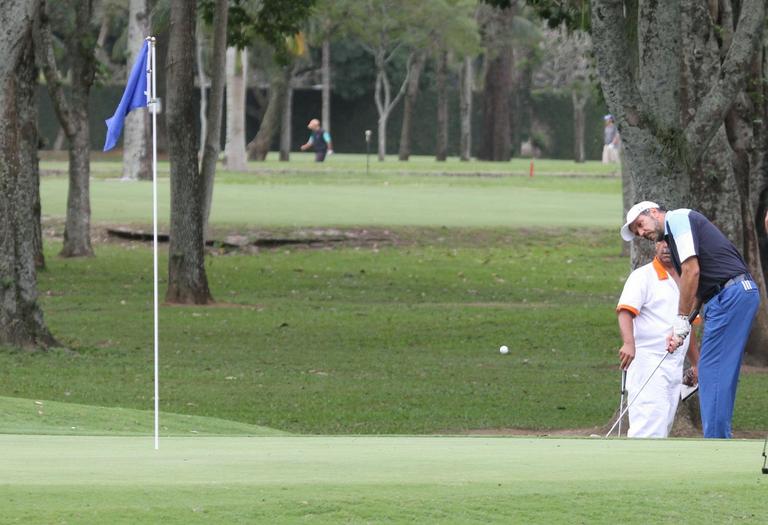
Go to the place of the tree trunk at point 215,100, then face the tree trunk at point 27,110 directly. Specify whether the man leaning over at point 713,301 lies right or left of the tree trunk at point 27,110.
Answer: left

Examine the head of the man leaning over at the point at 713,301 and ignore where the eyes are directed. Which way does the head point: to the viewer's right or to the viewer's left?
to the viewer's left

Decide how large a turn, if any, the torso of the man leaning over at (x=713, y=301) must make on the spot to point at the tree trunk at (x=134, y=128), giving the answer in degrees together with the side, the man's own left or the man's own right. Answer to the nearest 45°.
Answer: approximately 45° to the man's own right

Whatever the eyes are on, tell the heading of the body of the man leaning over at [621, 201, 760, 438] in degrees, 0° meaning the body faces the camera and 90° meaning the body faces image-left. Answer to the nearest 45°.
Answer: approximately 90°

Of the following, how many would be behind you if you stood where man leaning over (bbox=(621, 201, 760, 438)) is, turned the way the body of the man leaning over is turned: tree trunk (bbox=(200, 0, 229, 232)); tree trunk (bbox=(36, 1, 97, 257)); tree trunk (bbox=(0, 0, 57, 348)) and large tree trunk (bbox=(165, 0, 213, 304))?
0

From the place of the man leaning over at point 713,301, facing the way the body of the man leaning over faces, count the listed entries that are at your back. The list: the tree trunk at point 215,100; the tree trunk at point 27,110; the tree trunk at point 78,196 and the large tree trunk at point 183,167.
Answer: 0

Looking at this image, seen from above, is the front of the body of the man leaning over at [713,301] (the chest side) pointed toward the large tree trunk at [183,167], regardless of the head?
no

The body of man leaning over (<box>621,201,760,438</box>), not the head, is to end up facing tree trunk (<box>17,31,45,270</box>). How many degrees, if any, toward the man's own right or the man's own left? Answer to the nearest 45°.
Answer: approximately 45° to the man's own right

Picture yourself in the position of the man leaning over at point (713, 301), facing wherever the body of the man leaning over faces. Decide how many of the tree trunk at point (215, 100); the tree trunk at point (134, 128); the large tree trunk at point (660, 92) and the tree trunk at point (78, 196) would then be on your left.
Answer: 0

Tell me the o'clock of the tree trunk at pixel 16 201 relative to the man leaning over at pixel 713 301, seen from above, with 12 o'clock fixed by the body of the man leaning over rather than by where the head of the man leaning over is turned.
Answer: The tree trunk is roughly at 1 o'clock from the man leaning over.
